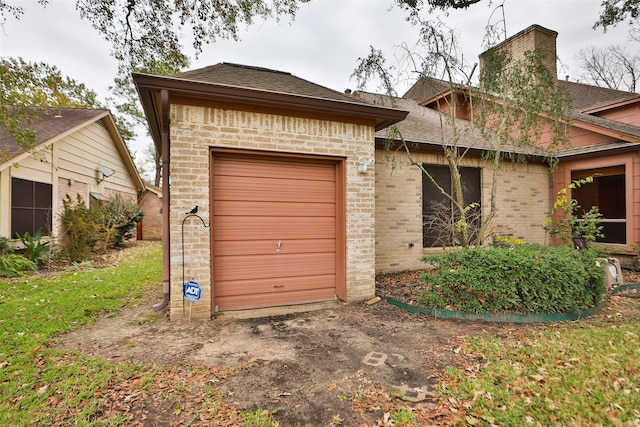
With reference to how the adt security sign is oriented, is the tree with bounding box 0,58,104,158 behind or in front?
behind

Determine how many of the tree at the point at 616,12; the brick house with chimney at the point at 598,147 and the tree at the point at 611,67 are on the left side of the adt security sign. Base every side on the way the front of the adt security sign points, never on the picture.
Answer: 3

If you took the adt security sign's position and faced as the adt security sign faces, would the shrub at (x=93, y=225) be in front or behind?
behind

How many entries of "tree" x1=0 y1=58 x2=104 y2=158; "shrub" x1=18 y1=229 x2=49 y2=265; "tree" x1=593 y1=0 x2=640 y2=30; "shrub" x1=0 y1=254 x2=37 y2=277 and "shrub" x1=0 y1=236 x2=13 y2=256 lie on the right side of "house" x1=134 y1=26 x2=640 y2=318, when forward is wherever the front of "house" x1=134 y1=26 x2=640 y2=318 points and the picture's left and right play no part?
4

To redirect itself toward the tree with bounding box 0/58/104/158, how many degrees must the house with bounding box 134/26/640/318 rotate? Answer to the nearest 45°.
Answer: approximately 90° to its right

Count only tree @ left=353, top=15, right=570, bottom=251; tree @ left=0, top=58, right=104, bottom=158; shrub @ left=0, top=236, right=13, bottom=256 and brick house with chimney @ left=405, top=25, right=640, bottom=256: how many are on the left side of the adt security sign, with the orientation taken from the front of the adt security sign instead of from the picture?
2

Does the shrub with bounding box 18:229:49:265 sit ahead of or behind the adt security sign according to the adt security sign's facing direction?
behind

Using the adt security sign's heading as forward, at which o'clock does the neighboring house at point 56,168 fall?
The neighboring house is roughly at 5 o'clock from the adt security sign.

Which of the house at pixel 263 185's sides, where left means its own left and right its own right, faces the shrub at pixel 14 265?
right

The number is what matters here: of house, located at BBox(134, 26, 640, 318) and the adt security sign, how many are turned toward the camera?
2

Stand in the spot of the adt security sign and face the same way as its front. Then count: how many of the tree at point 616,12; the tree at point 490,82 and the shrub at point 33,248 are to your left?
2

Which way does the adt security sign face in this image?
toward the camera

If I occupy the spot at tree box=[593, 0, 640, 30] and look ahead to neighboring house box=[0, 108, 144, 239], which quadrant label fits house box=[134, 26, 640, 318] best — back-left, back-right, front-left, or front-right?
front-left

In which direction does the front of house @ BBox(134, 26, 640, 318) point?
toward the camera

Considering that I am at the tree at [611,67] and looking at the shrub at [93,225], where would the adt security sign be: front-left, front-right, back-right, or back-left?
front-left
